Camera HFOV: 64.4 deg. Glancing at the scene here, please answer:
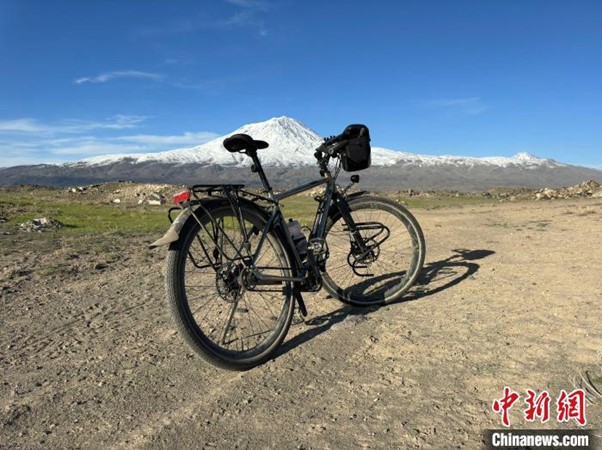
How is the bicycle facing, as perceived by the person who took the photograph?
facing away from the viewer and to the right of the viewer
